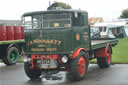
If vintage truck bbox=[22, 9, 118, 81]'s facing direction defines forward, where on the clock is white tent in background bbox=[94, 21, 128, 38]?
The white tent in background is roughly at 5 o'clock from the vintage truck.

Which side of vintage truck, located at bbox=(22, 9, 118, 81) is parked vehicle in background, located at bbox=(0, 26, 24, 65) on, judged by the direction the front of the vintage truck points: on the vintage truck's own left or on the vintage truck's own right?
on the vintage truck's own right
